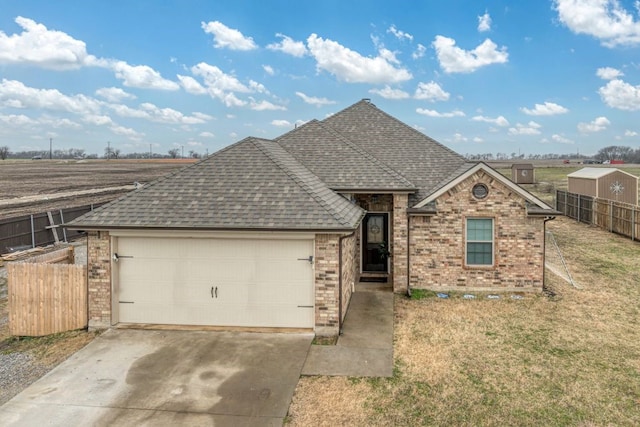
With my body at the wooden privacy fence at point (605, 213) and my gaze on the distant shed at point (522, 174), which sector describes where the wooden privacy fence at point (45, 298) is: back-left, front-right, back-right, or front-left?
back-left

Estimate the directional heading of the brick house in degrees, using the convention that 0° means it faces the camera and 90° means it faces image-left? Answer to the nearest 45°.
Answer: approximately 0°

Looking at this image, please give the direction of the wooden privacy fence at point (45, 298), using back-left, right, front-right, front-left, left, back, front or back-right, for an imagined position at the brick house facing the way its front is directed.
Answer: right

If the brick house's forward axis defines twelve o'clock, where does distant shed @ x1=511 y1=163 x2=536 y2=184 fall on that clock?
The distant shed is roughly at 7 o'clock from the brick house.

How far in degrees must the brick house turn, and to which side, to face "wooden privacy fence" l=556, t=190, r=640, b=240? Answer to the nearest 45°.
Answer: approximately 135° to its left

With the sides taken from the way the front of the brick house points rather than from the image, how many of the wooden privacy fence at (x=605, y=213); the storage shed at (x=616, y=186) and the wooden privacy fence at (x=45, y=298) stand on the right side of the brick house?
1

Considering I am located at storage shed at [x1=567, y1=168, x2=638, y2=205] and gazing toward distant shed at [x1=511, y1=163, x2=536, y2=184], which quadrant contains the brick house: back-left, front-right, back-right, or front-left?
back-left

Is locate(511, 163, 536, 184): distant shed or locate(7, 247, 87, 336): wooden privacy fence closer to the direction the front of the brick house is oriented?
the wooden privacy fence

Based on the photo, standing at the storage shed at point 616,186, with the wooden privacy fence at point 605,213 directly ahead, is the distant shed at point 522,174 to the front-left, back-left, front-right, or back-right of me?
back-right

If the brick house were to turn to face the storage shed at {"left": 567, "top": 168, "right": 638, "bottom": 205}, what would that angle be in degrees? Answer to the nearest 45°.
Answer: approximately 135° to its left
